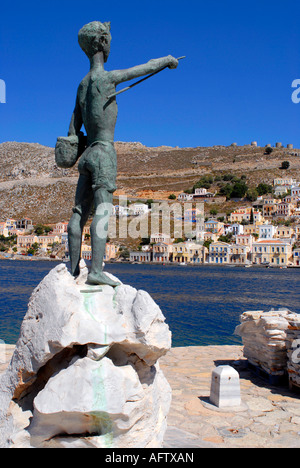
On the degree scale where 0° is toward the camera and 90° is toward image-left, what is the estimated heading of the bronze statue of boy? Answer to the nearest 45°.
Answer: approximately 225°
